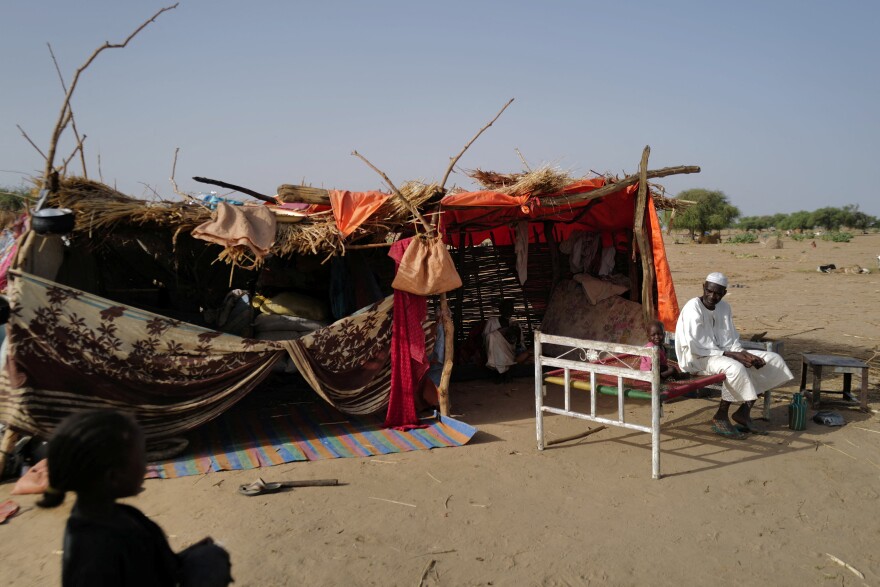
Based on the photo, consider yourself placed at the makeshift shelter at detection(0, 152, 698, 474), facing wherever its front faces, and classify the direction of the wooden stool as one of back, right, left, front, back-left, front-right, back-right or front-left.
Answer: left

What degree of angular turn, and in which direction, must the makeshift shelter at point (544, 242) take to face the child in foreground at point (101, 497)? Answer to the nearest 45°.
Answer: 0° — it already faces them

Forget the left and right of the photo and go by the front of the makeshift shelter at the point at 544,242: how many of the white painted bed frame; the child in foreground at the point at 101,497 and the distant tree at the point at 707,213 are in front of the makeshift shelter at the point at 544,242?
2

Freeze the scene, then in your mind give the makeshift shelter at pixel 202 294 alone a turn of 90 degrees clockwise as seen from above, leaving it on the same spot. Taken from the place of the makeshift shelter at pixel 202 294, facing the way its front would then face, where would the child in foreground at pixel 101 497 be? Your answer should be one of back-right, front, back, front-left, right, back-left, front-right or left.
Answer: left

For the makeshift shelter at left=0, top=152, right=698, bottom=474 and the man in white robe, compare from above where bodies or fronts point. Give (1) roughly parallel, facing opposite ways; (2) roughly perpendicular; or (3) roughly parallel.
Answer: roughly parallel

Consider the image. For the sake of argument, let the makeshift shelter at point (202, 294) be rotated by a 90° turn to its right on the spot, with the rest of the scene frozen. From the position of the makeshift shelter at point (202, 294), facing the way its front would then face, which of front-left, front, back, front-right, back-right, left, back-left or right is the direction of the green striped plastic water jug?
back

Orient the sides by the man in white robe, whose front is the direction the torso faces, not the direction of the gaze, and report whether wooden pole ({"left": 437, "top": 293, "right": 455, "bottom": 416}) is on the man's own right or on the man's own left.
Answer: on the man's own right

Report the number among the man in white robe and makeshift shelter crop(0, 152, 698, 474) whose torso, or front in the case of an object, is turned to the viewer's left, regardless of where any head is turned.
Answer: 0

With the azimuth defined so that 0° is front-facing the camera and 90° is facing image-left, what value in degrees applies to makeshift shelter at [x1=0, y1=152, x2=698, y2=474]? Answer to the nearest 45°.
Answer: approximately 0°

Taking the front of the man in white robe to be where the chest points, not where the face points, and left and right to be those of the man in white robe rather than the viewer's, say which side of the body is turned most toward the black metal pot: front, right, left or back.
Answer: right

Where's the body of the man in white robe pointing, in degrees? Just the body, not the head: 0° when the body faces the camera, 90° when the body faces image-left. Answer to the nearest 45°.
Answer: approximately 315°

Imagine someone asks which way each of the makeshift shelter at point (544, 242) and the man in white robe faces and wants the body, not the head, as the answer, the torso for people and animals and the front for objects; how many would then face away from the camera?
0

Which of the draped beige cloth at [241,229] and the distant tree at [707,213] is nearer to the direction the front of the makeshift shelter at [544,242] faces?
the draped beige cloth
